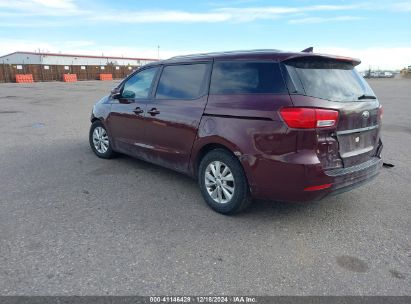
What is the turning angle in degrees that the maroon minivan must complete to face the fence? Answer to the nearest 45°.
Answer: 0° — it already faces it

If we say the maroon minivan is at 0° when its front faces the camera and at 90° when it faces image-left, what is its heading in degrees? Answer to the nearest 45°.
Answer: approximately 135°
